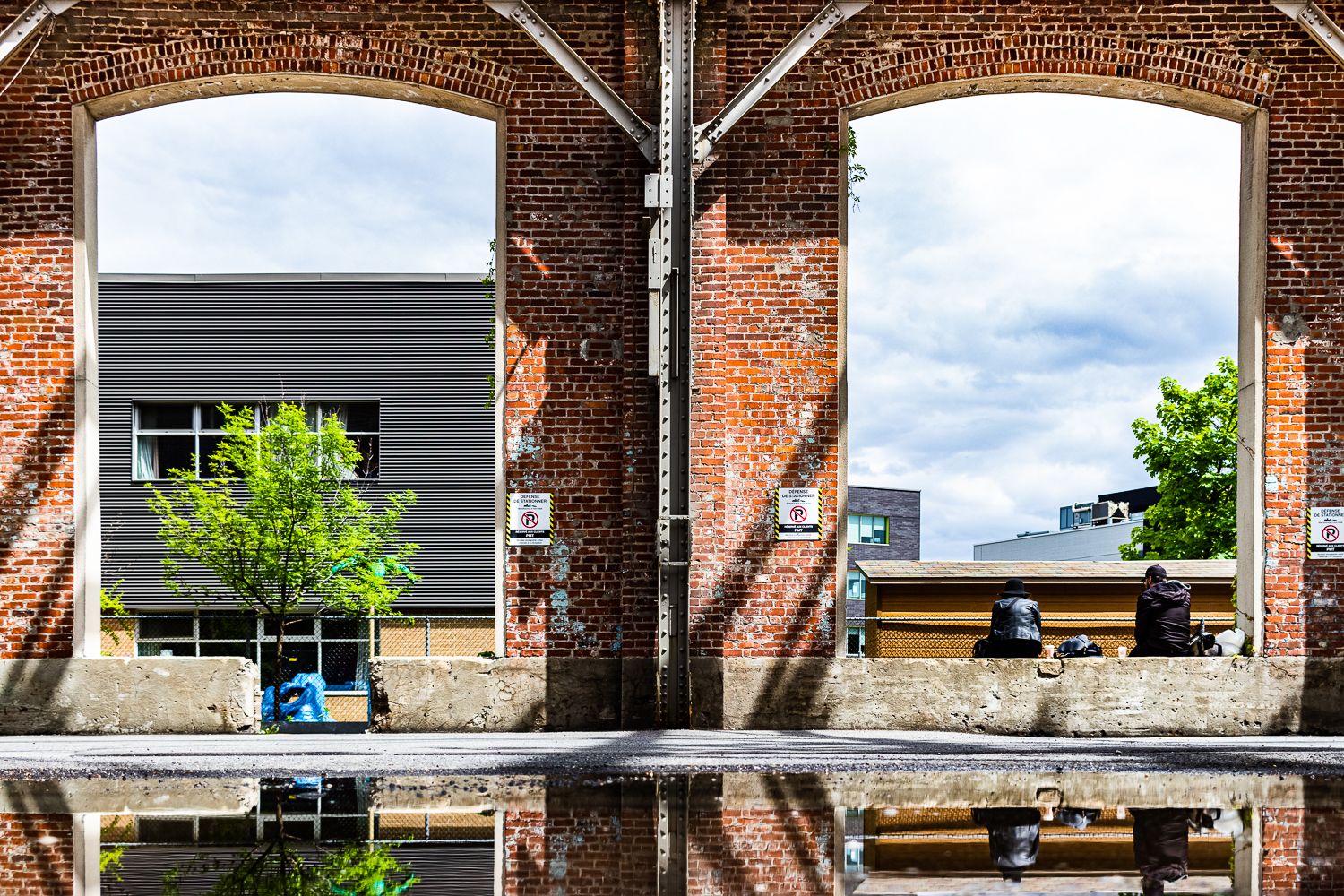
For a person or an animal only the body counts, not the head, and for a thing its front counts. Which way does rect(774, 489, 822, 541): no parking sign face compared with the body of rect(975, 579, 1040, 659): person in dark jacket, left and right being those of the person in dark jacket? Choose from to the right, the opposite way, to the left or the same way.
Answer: the opposite way

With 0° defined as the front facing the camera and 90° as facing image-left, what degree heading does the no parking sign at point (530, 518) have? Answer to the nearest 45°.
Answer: approximately 0°

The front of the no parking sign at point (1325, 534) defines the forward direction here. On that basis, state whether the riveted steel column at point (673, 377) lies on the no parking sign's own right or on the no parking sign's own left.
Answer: on the no parking sign's own right

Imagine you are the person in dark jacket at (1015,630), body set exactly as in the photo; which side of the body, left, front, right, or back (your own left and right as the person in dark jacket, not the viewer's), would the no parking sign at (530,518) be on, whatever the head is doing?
left

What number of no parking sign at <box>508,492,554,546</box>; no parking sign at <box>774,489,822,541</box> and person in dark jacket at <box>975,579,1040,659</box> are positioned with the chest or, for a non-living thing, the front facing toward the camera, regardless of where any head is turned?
2

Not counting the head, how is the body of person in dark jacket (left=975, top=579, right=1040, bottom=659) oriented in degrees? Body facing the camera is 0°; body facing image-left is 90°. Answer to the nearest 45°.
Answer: approximately 180°

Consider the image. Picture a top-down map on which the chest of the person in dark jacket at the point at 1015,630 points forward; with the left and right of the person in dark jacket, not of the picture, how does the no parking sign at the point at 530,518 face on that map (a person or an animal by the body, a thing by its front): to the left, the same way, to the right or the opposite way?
the opposite way

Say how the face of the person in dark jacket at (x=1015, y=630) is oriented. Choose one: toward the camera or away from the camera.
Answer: away from the camera
